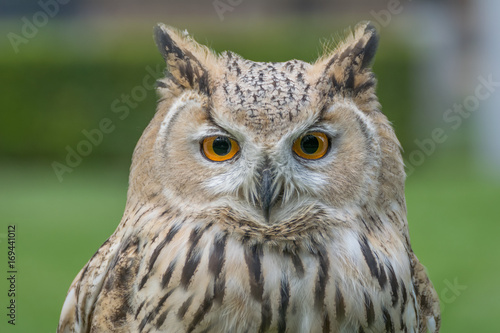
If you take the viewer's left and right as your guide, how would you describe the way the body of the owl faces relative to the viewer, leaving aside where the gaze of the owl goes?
facing the viewer
